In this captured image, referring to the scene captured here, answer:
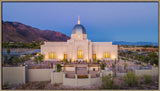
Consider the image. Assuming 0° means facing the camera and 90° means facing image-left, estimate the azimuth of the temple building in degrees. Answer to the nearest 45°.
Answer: approximately 0°

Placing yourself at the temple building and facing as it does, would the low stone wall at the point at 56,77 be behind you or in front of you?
in front

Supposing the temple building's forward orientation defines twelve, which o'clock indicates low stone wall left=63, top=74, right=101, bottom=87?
The low stone wall is roughly at 12 o'clock from the temple building.

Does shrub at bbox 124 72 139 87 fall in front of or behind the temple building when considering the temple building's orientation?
in front

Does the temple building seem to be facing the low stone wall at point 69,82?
yes

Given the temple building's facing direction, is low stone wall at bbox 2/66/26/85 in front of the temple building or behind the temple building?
in front
